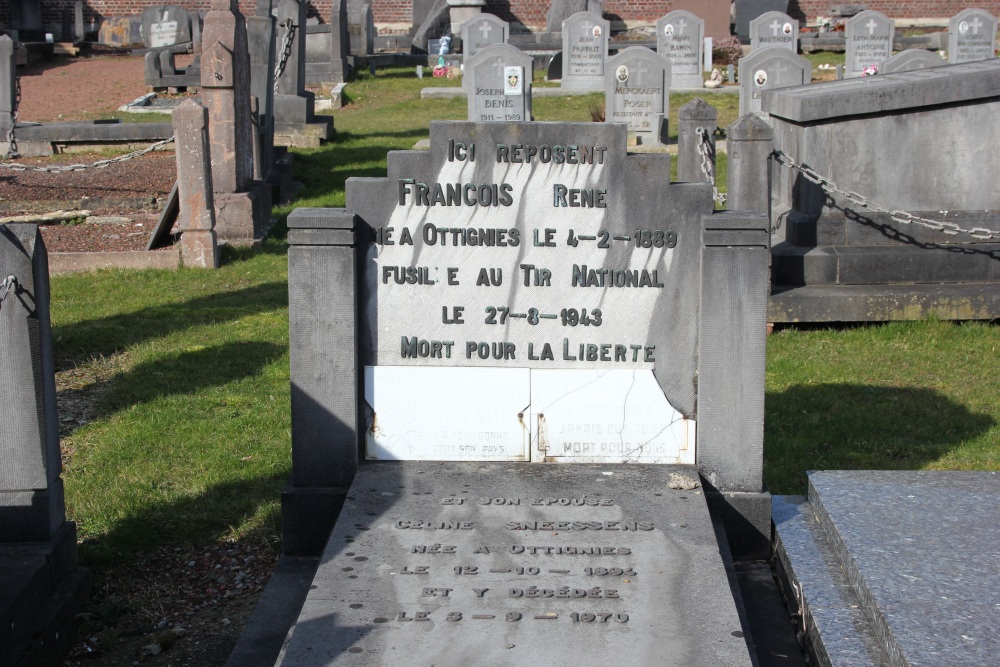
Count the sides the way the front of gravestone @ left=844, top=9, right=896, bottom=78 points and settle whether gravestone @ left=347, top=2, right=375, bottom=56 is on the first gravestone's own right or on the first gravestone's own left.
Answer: on the first gravestone's own right

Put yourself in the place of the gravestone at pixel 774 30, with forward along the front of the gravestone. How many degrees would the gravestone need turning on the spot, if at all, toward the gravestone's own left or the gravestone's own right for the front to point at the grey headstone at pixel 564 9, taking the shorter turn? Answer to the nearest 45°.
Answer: approximately 135° to the gravestone's own right

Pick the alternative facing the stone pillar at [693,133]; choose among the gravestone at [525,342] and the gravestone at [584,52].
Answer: the gravestone at [584,52]

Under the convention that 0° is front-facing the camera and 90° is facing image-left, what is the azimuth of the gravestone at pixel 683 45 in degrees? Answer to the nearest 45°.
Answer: approximately 0°

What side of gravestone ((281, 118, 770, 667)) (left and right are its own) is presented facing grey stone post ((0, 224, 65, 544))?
right

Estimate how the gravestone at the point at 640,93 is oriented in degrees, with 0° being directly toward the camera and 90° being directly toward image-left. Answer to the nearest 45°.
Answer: approximately 0°
